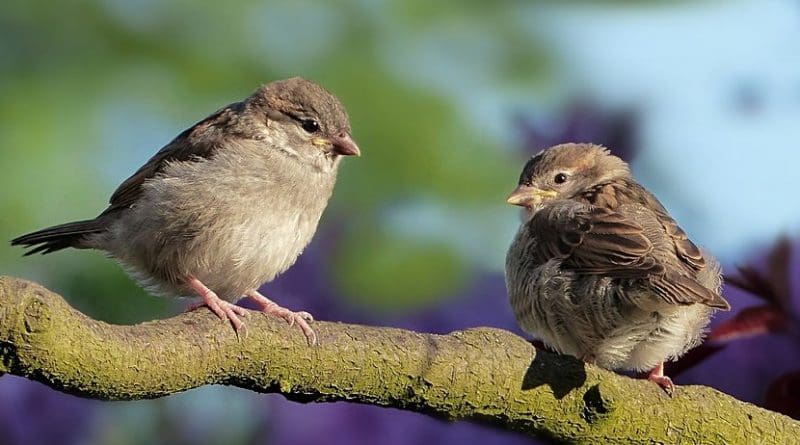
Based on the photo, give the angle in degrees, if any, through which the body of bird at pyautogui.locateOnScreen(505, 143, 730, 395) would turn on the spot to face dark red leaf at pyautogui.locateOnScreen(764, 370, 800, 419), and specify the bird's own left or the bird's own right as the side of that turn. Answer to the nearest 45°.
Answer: approximately 180°

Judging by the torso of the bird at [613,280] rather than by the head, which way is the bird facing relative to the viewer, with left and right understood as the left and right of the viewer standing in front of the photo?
facing away from the viewer and to the left of the viewer

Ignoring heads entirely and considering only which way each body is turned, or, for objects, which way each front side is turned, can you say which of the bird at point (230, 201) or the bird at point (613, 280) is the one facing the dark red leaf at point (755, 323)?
the bird at point (230, 201)

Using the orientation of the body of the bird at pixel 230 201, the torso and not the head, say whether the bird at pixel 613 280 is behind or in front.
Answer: in front

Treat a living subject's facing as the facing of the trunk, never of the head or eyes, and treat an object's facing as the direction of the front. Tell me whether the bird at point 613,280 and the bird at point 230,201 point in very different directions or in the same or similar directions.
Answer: very different directions

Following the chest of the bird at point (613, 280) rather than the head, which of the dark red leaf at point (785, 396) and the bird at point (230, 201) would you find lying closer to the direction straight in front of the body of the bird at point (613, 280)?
the bird

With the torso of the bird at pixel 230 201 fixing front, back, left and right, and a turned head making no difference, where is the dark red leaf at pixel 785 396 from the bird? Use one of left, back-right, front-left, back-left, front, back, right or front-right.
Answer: front

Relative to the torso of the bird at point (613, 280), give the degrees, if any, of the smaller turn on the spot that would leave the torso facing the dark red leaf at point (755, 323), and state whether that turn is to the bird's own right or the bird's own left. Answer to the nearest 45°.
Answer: approximately 90° to the bird's own right

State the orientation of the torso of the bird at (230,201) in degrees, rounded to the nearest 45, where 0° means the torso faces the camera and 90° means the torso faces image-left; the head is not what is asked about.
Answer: approximately 315°

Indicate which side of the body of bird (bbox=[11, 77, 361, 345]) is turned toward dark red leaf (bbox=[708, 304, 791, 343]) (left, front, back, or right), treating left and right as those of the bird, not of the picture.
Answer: front

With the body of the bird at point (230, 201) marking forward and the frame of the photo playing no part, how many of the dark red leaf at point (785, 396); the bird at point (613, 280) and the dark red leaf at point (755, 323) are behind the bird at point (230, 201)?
0
